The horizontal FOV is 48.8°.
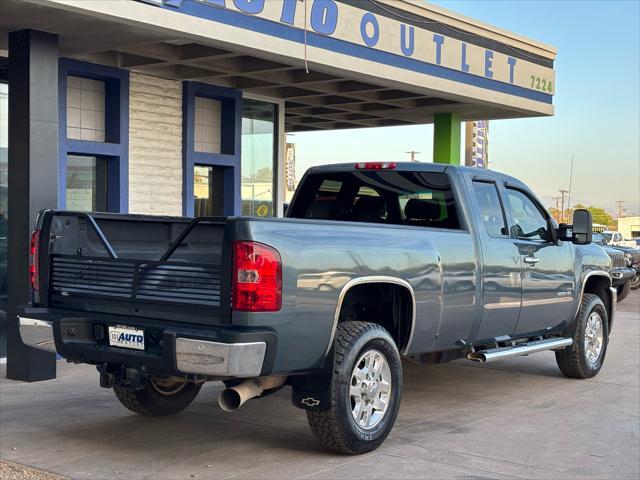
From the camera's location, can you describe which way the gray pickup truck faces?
facing away from the viewer and to the right of the viewer

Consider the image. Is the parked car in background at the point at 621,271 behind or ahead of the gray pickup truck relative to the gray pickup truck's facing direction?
ahead
